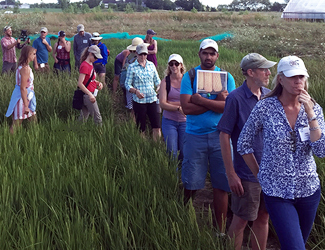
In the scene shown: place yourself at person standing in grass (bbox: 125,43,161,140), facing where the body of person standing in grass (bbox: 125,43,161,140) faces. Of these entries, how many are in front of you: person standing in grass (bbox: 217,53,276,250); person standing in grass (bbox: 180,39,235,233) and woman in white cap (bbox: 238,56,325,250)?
3

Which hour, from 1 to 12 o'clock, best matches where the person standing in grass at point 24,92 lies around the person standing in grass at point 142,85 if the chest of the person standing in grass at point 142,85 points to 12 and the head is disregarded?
the person standing in grass at point 24,92 is roughly at 3 o'clock from the person standing in grass at point 142,85.

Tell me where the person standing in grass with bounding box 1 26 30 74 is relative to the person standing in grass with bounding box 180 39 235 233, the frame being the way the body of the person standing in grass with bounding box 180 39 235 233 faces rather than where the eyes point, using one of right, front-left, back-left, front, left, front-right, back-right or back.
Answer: back-right

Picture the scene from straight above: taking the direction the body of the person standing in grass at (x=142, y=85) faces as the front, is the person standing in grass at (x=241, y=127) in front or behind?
in front

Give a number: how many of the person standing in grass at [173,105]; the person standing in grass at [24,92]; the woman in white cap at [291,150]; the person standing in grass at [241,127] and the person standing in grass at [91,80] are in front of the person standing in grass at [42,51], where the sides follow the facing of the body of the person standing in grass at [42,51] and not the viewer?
5

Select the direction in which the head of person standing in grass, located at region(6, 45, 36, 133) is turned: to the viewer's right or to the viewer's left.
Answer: to the viewer's right

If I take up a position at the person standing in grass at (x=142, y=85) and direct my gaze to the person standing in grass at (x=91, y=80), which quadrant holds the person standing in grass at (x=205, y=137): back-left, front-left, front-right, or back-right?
back-left
